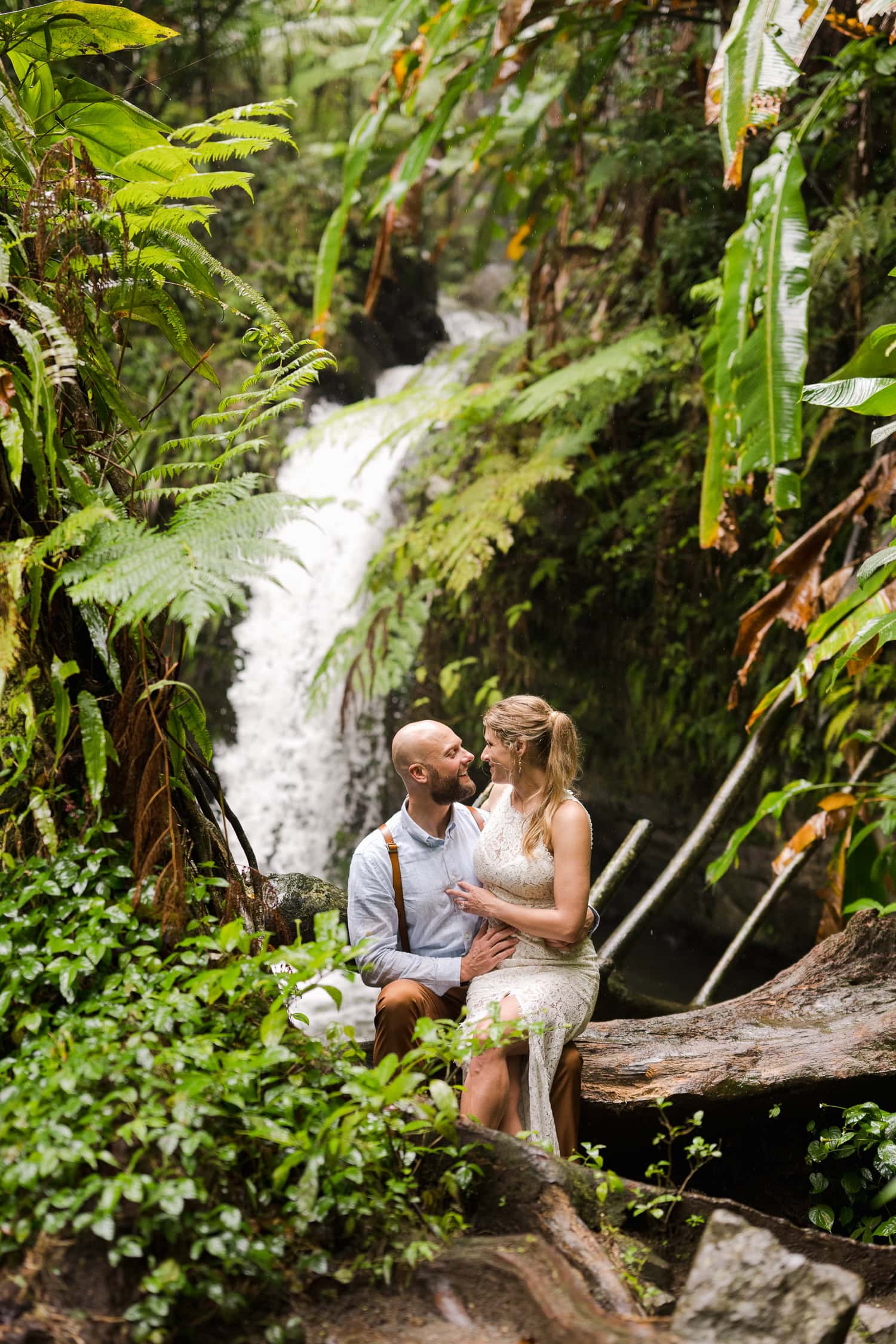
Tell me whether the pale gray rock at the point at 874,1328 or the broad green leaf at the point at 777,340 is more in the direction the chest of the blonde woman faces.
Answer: the pale gray rock

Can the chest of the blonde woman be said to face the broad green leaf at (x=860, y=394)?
no

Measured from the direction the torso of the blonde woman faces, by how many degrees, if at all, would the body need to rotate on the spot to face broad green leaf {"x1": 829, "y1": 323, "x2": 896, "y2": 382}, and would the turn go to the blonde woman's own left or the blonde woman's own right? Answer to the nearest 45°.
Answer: approximately 180°

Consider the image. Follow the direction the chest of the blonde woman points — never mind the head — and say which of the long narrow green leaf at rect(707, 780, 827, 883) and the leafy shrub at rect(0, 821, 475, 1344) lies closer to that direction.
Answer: the leafy shrub

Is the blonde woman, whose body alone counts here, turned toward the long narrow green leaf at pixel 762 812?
no

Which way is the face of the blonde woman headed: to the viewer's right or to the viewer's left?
to the viewer's left

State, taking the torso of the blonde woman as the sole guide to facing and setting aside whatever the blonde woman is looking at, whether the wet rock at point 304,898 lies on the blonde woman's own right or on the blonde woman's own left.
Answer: on the blonde woman's own right

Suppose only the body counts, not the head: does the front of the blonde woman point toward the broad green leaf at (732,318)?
no

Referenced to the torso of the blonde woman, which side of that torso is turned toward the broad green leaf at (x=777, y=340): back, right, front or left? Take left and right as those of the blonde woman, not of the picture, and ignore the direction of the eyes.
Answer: back

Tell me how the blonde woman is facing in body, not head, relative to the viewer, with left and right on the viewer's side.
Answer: facing the viewer and to the left of the viewer
